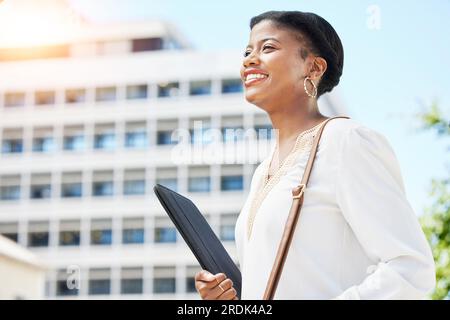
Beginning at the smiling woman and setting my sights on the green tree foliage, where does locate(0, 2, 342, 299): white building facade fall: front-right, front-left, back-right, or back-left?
front-left

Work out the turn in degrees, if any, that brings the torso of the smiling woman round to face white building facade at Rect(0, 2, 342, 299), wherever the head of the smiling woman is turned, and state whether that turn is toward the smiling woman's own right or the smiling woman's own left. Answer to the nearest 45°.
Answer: approximately 135° to the smiling woman's own right

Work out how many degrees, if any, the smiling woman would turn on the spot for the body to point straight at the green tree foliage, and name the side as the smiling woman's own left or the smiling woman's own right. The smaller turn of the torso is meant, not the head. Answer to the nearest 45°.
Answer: approximately 135° to the smiling woman's own right

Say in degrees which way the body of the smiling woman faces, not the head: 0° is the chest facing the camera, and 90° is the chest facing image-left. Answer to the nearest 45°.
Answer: approximately 45°

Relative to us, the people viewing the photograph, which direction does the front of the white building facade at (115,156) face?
facing the viewer

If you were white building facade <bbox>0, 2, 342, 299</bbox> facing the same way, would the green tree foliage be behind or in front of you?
in front

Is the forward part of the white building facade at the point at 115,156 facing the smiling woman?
yes

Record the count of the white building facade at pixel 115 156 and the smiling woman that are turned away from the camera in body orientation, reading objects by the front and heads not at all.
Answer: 0
